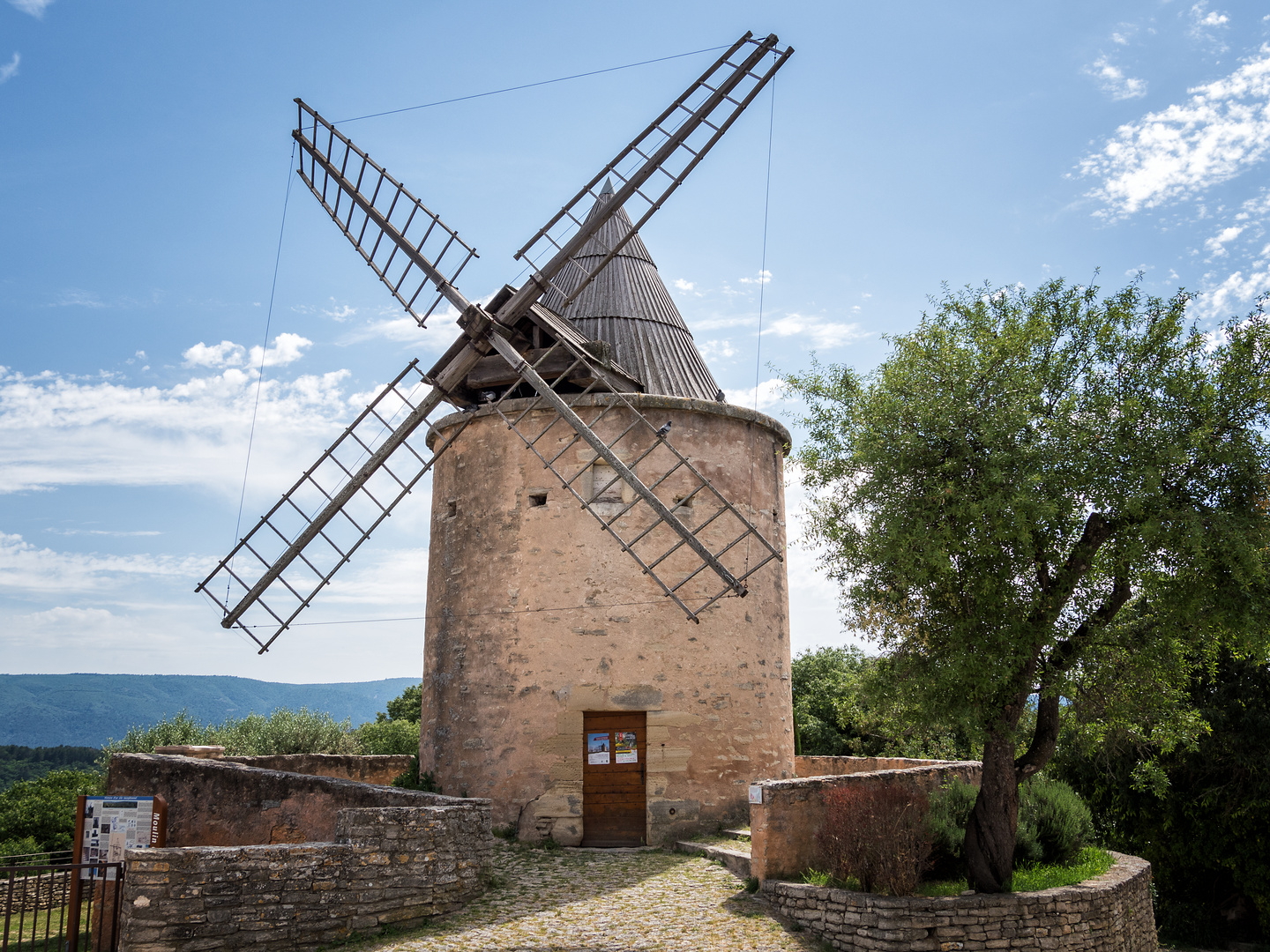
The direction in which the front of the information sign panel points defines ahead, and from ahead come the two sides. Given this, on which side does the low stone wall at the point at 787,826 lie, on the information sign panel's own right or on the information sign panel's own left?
on the information sign panel's own left

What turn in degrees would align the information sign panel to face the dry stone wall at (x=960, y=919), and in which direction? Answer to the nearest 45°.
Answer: approximately 45° to its left

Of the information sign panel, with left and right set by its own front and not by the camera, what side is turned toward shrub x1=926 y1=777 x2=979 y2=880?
left

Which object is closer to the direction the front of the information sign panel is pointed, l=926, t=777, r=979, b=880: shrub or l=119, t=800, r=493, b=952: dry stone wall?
the dry stone wall

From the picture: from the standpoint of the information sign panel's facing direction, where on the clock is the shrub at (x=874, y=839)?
The shrub is roughly at 10 o'clock from the information sign panel.

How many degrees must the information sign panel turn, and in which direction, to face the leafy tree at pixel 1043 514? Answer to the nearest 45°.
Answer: approximately 45° to its left

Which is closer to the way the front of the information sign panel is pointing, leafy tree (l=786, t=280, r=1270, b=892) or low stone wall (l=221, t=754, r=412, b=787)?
the leafy tree

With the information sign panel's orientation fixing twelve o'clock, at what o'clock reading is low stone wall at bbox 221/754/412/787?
The low stone wall is roughly at 7 o'clock from the information sign panel.

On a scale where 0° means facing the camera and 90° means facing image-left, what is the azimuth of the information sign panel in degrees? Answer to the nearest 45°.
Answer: approximately 0°
